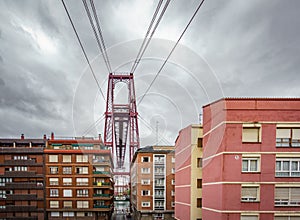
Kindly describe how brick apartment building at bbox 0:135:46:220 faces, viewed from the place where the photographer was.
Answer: facing the viewer

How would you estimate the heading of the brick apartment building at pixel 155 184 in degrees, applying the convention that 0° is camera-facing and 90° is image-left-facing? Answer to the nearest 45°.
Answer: approximately 0°

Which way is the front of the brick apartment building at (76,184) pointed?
toward the camera

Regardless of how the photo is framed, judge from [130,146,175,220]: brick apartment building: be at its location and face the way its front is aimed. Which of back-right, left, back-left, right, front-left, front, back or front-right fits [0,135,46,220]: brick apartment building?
right

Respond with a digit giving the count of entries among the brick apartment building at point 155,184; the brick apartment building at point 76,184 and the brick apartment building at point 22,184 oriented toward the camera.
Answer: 3

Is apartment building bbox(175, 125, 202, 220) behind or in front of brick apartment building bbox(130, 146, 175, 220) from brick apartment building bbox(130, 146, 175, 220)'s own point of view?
in front

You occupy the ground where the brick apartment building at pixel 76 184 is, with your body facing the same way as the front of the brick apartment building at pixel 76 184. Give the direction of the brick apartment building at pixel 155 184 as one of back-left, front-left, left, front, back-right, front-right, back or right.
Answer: left

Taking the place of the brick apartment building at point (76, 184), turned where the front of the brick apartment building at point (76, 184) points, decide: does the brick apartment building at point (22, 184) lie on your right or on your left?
on your right
